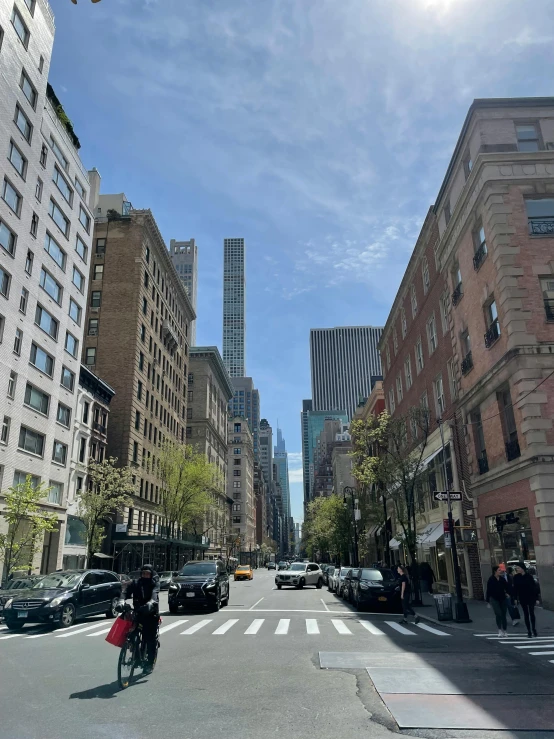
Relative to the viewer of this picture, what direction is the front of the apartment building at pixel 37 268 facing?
facing the viewer and to the right of the viewer

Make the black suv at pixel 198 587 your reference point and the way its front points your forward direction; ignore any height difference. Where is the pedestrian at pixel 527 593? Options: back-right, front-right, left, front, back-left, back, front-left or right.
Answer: left

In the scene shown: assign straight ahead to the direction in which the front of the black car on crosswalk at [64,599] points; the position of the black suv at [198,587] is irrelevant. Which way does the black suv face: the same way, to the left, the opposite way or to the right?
the same way

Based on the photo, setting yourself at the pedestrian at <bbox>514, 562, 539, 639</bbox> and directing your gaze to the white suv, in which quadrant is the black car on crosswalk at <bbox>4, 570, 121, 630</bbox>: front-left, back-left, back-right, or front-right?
front-left

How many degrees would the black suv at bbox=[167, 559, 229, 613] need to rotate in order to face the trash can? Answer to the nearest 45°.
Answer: approximately 90° to its left

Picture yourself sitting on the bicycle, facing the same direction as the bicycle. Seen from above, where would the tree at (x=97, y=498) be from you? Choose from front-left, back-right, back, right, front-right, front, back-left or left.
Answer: back-right

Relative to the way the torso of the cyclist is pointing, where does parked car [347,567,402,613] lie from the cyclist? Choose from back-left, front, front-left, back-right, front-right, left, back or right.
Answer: back

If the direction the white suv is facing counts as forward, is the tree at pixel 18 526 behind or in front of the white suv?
in front

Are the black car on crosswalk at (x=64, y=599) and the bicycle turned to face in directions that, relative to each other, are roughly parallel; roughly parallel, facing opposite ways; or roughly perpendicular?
roughly parallel

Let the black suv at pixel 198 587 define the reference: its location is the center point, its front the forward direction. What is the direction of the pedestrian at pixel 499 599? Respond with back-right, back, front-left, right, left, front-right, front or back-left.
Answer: left

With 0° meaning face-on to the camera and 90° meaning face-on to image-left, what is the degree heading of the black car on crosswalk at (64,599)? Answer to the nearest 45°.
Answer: approximately 45°

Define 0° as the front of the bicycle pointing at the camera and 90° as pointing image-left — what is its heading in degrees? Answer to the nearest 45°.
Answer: approximately 45°
